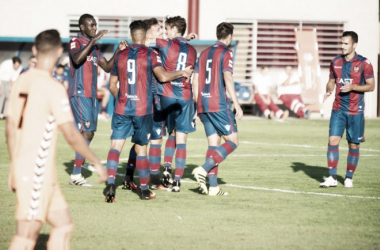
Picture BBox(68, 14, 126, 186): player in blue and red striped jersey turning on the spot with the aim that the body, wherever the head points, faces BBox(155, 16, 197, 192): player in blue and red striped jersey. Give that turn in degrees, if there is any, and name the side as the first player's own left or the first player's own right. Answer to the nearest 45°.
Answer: approximately 45° to the first player's own left

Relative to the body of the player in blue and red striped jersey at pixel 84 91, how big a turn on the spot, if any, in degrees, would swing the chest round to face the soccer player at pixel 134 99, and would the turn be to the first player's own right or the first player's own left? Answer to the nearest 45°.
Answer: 0° — they already face them

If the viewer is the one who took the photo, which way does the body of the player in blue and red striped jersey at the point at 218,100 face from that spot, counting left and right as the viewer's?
facing away from the viewer and to the right of the viewer

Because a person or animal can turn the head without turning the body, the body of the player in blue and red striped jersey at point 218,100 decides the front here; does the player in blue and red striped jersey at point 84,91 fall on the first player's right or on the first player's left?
on the first player's left

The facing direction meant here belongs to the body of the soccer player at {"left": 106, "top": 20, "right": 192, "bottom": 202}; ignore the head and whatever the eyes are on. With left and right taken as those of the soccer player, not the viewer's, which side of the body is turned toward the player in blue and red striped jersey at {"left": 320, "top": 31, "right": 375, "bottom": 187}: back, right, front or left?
right

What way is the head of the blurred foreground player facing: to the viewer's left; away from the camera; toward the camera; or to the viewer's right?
away from the camera

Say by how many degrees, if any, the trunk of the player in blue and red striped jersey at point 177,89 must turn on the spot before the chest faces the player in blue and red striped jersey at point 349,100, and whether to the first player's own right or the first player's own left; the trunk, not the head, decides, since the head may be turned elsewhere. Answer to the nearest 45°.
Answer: approximately 135° to the first player's own right

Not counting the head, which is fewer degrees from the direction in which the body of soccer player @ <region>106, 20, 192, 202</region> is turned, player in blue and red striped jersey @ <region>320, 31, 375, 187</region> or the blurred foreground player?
the player in blue and red striped jersey

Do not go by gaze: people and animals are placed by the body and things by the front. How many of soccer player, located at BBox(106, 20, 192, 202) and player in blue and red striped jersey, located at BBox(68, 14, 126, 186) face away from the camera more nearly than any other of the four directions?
1

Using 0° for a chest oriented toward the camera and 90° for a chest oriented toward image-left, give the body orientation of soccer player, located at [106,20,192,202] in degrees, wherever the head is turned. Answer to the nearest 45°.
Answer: approximately 180°
